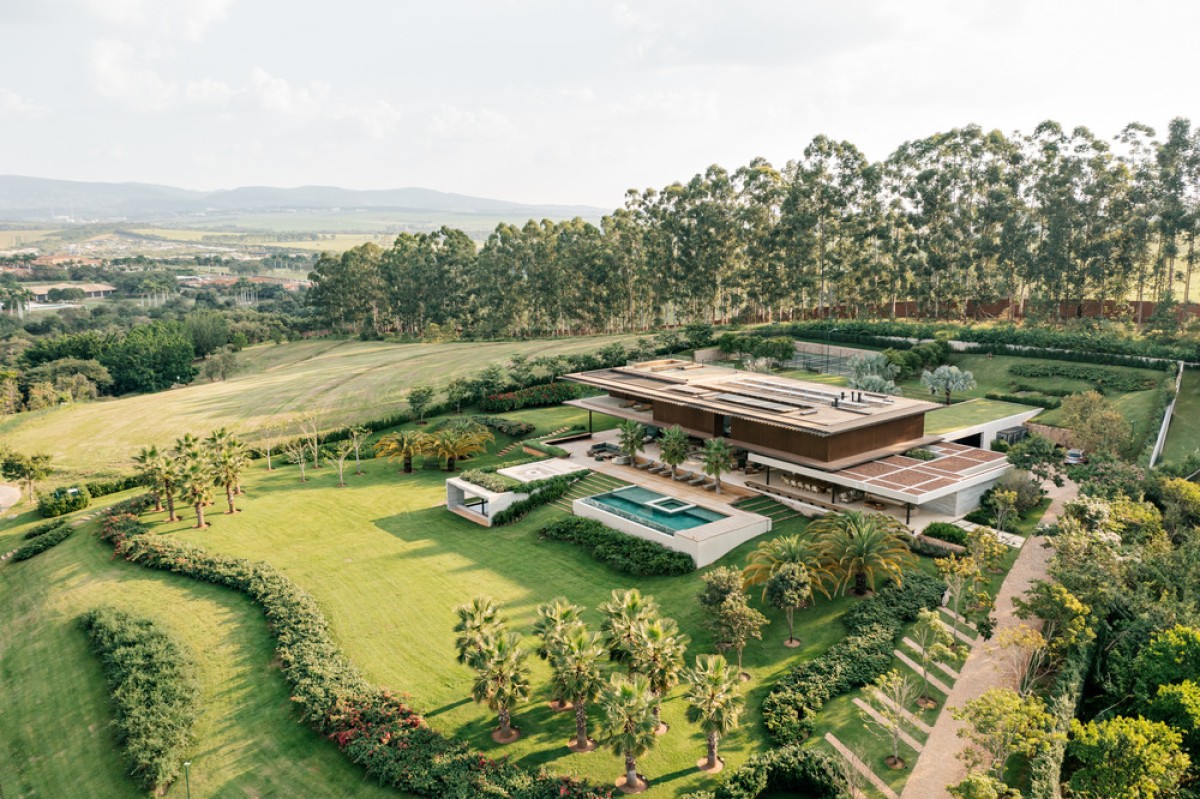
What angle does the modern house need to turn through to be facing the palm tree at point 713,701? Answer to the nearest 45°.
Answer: approximately 45° to its left

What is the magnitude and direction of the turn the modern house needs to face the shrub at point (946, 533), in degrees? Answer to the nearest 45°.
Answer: approximately 90° to its left

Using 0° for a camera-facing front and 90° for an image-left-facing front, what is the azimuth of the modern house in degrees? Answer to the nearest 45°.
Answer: approximately 45°

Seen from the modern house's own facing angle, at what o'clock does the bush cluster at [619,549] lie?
The bush cluster is roughly at 12 o'clock from the modern house.

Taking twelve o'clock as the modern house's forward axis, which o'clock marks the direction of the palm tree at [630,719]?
The palm tree is roughly at 11 o'clock from the modern house.

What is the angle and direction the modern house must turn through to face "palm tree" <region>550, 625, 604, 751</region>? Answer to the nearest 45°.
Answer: approximately 45° to its left

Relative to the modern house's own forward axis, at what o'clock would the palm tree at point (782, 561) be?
The palm tree is roughly at 11 o'clock from the modern house.

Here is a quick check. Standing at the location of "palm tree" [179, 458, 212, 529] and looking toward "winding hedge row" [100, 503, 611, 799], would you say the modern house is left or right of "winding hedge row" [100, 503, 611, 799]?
left

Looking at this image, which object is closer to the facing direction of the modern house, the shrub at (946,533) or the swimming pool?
the swimming pool

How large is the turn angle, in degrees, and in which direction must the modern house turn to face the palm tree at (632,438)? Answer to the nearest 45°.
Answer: approximately 45° to its right

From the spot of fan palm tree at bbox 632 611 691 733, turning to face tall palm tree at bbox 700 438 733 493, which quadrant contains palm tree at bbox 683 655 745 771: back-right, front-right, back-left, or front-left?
back-right

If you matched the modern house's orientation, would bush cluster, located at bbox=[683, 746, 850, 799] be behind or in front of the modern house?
in front

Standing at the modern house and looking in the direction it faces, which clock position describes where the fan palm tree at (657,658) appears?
The fan palm tree is roughly at 11 o'clock from the modern house.
